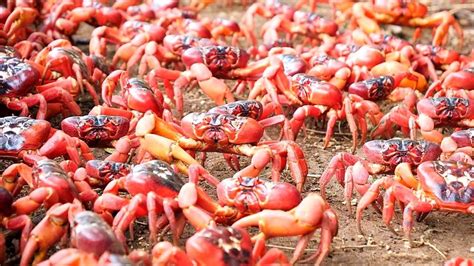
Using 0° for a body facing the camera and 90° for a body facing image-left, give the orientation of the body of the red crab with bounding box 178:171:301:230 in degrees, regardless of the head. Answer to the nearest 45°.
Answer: approximately 0°

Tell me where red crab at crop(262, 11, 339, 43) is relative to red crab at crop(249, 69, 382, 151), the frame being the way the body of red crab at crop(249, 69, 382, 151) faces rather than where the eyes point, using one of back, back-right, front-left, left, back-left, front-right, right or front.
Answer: back-right

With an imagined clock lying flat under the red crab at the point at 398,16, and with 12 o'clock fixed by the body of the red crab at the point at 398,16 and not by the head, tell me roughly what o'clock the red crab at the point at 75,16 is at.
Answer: the red crab at the point at 75,16 is roughly at 2 o'clock from the red crab at the point at 398,16.

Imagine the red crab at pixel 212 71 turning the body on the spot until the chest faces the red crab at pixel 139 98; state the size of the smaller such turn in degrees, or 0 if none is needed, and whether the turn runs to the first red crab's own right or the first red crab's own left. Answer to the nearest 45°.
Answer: approximately 45° to the first red crab's own right
